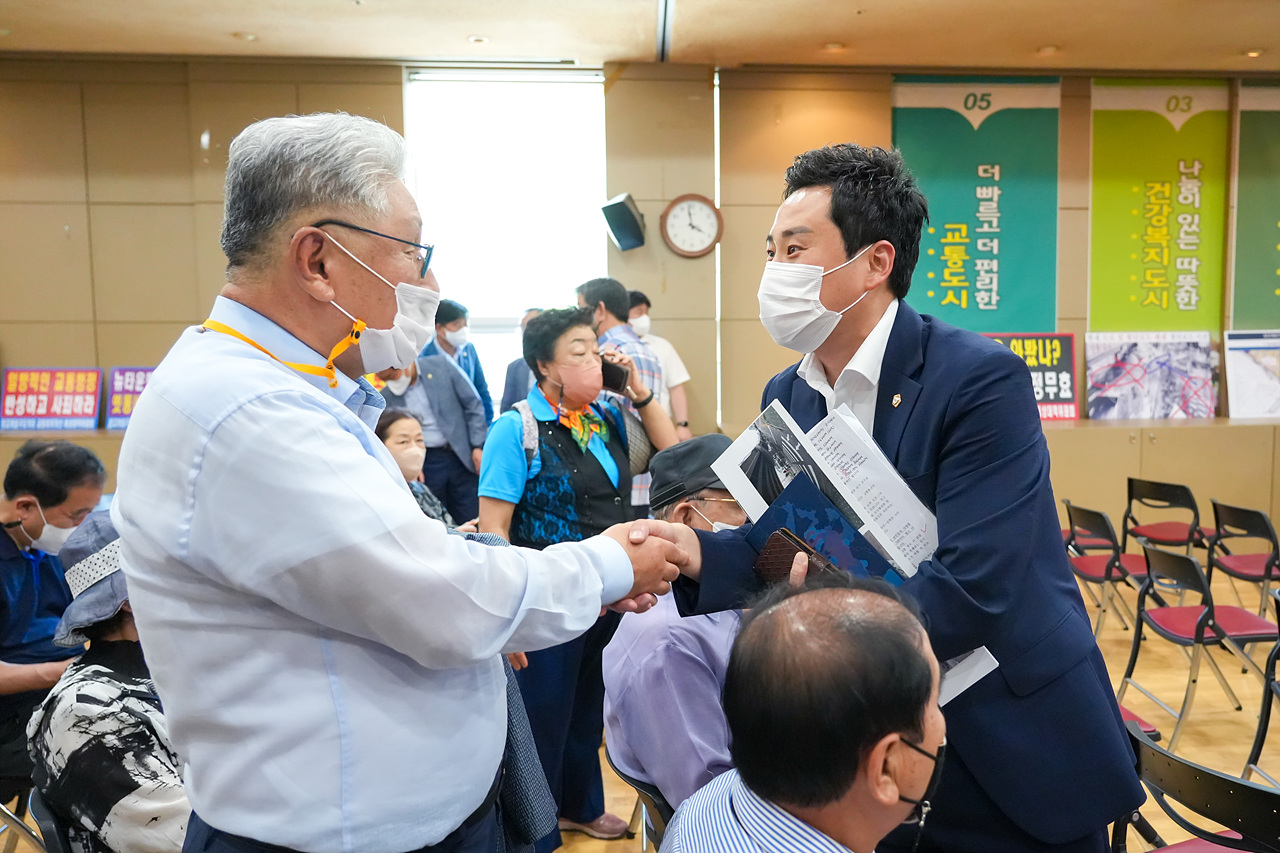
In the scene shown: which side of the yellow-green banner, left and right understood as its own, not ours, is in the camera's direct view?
front

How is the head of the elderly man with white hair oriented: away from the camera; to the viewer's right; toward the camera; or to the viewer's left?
to the viewer's right

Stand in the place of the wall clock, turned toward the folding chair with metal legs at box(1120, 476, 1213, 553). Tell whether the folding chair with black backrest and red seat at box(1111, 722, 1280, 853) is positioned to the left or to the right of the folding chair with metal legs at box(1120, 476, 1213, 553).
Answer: right

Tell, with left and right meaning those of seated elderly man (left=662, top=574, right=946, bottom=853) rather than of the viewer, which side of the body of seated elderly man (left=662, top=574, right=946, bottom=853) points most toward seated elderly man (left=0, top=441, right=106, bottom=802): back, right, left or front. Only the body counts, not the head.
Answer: left

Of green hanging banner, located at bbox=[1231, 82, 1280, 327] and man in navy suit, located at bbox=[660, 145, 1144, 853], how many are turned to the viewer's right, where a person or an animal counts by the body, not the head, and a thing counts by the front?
0

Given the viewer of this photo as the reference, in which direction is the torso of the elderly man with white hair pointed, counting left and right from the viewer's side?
facing to the right of the viewer

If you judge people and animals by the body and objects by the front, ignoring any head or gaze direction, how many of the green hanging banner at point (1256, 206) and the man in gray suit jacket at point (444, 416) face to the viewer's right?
0

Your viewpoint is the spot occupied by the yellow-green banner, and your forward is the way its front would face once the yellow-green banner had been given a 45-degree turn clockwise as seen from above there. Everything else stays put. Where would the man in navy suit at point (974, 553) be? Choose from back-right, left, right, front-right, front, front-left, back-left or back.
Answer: front-left

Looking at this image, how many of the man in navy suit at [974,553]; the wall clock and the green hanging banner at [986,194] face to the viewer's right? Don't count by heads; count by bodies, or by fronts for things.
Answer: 0

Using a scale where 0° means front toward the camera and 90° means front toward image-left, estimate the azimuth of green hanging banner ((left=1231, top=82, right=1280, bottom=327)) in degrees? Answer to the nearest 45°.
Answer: approximately 0°

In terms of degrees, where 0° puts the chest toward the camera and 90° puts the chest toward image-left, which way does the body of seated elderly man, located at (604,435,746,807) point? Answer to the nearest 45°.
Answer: approximately 225°

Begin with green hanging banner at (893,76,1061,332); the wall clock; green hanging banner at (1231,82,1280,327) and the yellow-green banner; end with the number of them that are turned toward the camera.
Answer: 4
